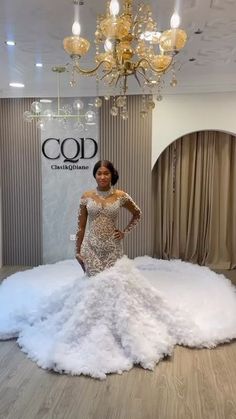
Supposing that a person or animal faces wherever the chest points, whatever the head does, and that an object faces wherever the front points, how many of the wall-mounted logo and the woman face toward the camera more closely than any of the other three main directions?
2

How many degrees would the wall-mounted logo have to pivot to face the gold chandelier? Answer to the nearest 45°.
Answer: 0° — it already faces it

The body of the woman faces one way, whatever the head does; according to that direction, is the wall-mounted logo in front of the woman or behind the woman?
behind

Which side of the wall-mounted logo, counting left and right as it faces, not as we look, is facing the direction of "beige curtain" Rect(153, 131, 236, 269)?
left

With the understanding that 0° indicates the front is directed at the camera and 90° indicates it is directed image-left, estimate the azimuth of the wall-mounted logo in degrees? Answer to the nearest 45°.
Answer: approximately 0°
